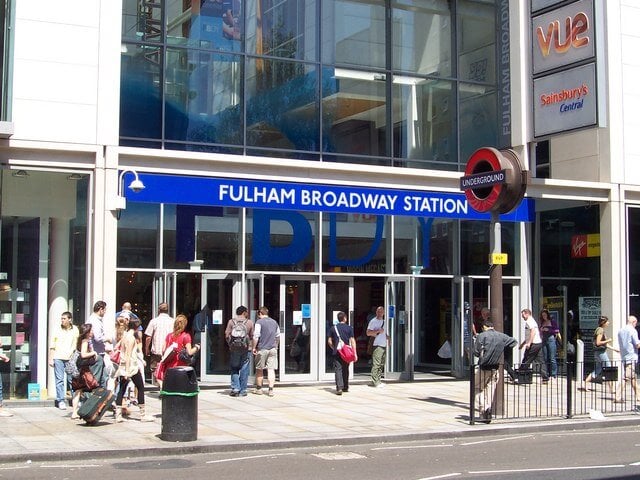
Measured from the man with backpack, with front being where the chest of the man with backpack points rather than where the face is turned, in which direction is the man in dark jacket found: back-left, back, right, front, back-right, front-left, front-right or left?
back-right

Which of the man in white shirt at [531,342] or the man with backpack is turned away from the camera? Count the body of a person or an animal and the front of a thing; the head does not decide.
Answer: the man with backpack

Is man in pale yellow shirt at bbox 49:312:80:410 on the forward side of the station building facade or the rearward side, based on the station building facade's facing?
on the forward side

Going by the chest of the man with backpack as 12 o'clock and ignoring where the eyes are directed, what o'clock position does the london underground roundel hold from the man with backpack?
The london underground roundel is roughly at 4 o'clock from the man with backpack.

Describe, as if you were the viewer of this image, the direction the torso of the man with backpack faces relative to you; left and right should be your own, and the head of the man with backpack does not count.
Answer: facing away from the viewer

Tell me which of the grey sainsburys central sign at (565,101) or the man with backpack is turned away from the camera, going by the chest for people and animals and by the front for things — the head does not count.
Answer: the man with backpack

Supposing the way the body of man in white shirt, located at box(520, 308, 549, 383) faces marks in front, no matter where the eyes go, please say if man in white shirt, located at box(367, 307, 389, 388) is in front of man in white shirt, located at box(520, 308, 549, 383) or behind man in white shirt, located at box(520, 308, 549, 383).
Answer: in front
